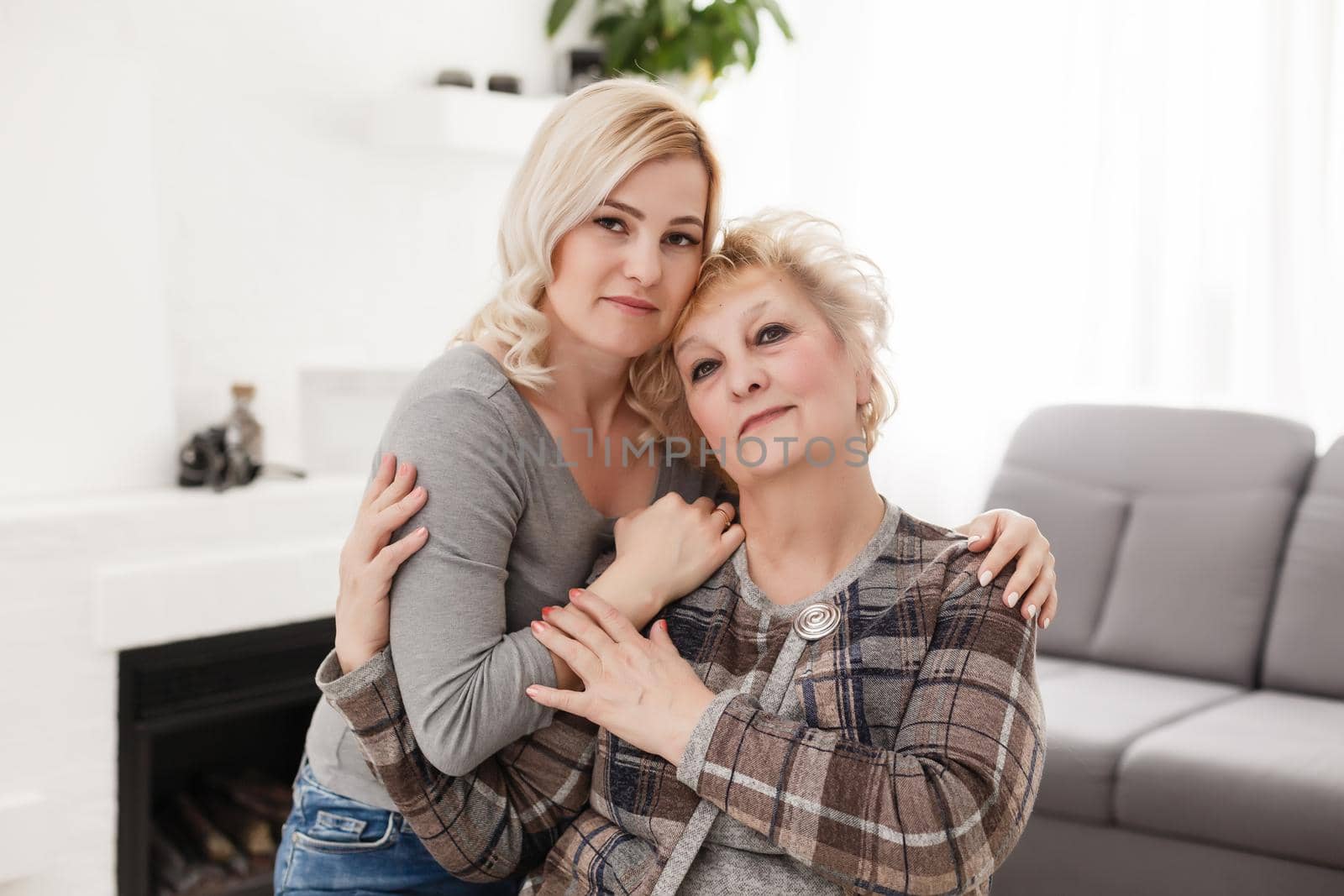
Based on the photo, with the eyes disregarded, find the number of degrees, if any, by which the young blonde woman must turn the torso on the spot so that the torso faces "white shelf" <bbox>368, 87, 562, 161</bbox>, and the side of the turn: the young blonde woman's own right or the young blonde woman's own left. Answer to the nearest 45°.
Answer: approximately 135° to the young blonde woman's own left

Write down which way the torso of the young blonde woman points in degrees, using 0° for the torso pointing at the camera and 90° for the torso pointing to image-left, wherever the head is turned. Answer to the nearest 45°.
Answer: approximately 315°

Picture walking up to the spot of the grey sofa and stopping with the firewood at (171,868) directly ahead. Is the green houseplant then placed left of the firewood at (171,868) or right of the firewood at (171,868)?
right

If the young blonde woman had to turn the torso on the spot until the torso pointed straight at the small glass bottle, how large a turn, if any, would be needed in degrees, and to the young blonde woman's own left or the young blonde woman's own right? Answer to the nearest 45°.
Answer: approximately 180°

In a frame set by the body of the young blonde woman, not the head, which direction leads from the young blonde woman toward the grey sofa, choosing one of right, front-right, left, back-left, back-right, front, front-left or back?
left

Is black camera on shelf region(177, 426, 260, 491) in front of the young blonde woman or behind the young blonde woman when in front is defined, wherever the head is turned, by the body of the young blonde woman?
behind

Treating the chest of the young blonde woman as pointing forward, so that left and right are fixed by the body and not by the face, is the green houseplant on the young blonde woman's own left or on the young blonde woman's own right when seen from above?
on the young blonde woman's own left
